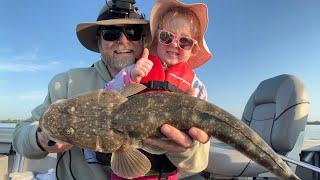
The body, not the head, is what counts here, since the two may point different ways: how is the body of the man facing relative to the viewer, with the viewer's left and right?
facing the viewer

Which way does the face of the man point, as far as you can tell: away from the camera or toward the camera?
toward the camera
